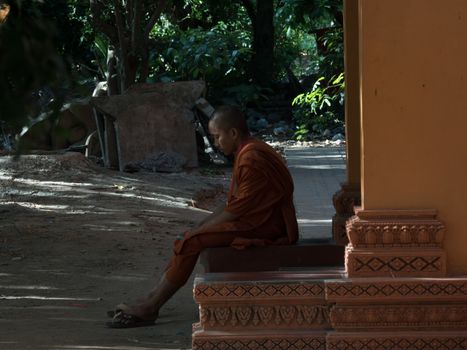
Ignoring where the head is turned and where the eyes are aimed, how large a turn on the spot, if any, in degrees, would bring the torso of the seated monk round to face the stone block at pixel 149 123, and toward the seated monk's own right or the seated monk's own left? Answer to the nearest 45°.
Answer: approximately 90° to the seated monk's own right

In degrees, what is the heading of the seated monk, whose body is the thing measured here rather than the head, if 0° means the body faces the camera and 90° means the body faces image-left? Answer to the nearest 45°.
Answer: approximately 90°

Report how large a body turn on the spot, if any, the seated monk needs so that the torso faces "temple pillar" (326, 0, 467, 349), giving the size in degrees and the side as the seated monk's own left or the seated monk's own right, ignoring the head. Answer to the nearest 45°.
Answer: approximately 135° to the seated monk's own left

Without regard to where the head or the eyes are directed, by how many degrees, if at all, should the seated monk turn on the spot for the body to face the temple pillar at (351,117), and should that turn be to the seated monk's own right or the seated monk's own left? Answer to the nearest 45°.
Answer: approximately 135° to the seated monk's own right

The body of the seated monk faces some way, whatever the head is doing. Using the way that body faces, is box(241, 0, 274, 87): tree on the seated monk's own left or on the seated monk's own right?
on the seated monk's own right
